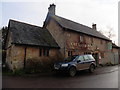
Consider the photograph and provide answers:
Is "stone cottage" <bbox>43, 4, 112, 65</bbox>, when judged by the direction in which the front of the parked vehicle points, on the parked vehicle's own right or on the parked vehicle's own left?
on the parked vehicle's own right

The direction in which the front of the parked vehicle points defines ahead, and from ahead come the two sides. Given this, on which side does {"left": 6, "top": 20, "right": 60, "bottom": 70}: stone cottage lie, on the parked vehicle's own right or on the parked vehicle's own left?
on the parked vehicle's own right
